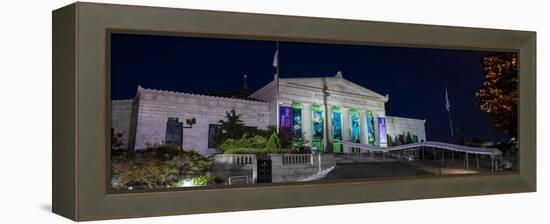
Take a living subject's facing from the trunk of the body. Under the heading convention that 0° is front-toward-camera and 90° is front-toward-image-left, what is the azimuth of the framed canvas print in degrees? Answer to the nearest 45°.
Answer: approximately 315°
